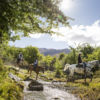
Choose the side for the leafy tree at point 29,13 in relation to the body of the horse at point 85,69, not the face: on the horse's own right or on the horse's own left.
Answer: on the horse's own right
